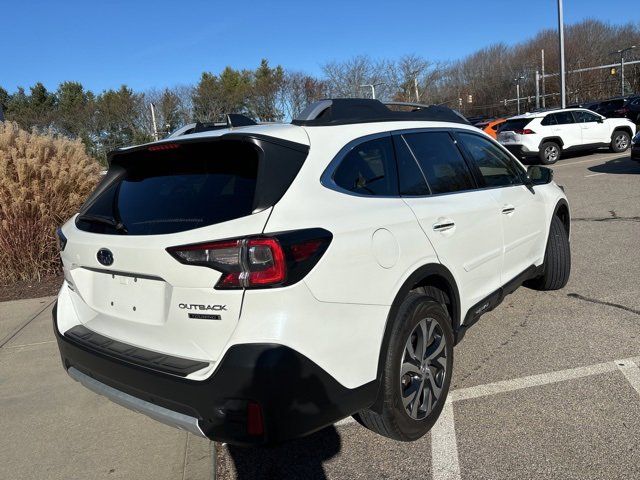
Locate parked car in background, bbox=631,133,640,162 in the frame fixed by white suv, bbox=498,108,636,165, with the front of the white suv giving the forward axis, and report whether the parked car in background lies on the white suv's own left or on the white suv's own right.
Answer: on the white suv's own right

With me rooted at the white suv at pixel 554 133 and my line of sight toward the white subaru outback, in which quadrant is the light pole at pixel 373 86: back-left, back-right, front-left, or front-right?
back-right

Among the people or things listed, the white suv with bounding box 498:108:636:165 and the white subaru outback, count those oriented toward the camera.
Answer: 0

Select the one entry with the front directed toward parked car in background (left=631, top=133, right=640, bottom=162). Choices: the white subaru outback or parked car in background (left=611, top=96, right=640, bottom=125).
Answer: the white subaru outback

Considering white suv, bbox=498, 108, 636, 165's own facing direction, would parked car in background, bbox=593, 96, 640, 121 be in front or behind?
in front

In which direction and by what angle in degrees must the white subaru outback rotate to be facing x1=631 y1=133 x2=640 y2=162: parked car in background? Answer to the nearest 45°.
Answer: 0° — it already faces it

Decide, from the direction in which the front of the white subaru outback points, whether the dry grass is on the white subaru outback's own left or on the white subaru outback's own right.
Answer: on the white subaru outback's own left

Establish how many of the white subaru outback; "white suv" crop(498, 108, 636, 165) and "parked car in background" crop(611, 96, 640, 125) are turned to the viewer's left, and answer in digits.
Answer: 0

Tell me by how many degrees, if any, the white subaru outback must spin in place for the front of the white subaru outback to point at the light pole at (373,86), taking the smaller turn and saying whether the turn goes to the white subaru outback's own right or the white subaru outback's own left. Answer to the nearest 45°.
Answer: approximately 45° to the white subaru outback's own left

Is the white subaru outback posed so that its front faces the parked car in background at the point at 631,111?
yes

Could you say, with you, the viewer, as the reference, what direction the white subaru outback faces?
facing away from the viewer and to the right of the viewer

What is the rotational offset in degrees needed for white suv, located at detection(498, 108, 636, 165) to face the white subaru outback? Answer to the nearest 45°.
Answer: approximately 135° to its right

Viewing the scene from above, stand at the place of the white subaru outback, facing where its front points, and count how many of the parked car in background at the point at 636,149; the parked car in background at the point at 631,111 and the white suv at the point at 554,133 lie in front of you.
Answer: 3

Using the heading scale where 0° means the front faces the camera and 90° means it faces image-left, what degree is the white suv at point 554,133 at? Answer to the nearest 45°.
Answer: approximately 225°
